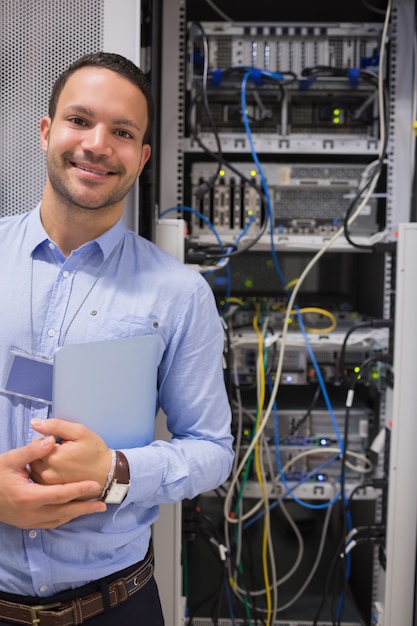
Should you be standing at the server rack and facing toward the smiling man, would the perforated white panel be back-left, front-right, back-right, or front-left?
front-right

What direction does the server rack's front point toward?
toward the camera

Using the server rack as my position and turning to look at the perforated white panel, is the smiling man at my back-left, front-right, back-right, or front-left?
front-left

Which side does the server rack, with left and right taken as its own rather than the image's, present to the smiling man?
front

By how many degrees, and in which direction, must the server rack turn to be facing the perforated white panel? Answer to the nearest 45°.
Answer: approximately 45° to its right
